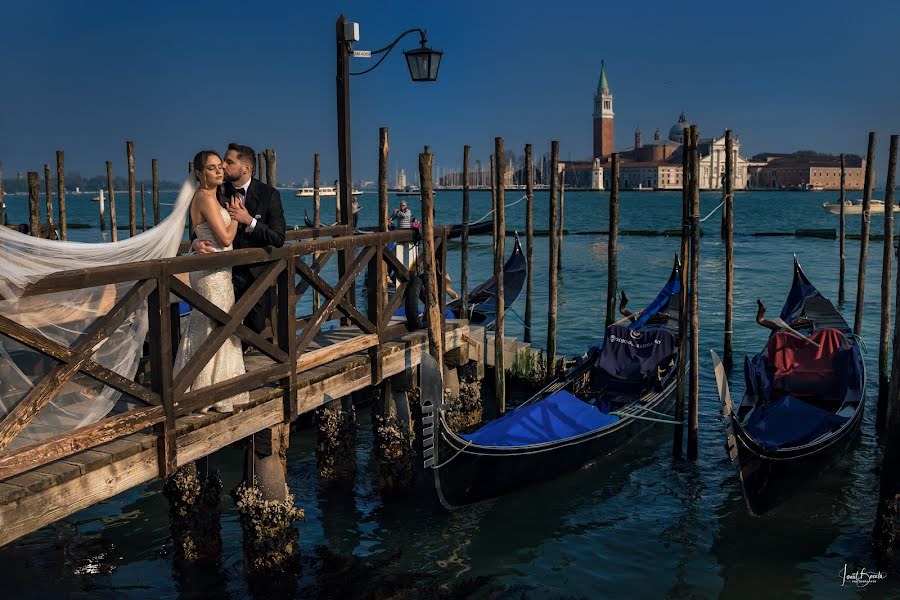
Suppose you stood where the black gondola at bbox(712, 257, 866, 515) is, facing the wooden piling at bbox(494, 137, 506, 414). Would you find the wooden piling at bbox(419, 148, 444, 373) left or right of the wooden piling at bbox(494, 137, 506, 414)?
left

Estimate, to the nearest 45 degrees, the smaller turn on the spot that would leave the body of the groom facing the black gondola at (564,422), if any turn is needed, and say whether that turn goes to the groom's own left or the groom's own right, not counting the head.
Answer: approximately 180°

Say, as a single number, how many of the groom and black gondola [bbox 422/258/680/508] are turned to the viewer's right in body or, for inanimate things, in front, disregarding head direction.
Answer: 0

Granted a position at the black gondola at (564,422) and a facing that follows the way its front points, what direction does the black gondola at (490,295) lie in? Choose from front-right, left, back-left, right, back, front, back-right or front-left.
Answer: back-right

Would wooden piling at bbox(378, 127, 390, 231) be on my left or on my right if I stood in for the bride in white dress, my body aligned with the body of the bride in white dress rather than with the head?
on my left

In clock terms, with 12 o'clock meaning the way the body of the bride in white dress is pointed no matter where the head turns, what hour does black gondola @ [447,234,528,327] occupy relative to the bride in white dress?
The black gondola is roughly at 10 o'clock from the bride in white dress.

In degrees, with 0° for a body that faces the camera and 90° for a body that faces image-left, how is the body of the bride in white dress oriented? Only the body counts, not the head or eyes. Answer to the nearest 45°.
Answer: approximately 270°

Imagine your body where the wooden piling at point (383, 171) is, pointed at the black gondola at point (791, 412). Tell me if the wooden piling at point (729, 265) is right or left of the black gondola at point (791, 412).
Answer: left

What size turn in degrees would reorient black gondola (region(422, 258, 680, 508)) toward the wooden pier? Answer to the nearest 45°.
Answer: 0° — it already faces it

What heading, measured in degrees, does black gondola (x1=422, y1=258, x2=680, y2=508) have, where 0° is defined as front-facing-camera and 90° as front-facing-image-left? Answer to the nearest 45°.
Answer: approximately 45°

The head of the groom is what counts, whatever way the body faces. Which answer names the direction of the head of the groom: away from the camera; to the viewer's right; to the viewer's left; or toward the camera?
to the viewer's left

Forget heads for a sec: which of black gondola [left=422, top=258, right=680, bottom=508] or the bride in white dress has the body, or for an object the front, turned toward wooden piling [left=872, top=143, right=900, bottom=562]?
the bride in white dress

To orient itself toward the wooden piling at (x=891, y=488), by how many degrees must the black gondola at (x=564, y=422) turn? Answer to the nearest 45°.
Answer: approximately 90° to its left

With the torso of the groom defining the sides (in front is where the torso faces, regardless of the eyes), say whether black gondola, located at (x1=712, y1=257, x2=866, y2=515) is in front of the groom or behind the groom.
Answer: behind

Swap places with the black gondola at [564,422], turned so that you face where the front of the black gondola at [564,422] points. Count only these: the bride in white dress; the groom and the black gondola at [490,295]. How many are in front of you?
2
